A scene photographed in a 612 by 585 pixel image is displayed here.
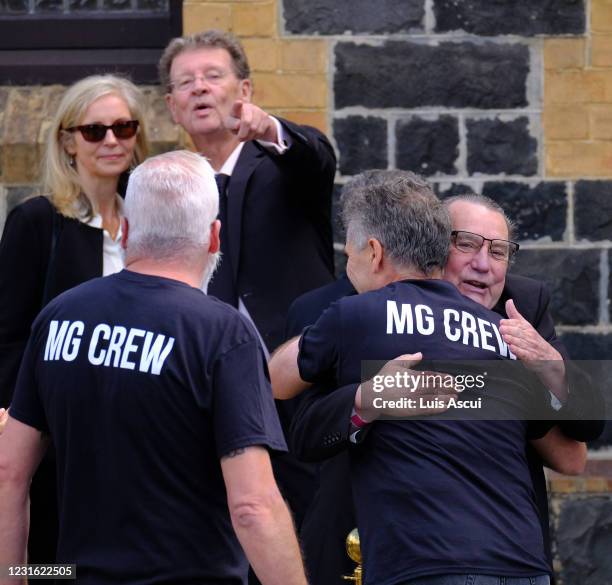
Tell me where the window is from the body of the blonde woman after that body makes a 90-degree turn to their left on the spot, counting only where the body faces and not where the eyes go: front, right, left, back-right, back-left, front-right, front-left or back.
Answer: front-left

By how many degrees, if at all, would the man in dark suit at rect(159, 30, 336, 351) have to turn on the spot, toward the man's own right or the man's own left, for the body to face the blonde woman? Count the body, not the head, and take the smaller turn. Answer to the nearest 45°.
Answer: approximately 45° to the man's own right

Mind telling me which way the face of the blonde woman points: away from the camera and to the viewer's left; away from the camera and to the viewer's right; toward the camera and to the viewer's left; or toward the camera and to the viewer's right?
toward the camera and to the viewer's right

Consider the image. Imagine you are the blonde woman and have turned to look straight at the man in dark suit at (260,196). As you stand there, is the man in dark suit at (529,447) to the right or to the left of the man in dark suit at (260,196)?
right

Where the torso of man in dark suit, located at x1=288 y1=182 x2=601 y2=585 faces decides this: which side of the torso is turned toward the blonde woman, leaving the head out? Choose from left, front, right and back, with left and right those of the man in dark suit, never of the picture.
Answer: right

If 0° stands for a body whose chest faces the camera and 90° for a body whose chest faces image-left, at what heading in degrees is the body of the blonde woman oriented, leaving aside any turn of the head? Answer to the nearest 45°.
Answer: approximately 315°

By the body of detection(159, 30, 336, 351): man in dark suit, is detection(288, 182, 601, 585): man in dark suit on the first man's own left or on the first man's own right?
on the first man's own left

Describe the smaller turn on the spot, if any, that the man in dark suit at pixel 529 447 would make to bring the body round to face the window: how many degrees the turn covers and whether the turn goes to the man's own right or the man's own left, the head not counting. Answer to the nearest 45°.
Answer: approximately 135° to the man's own right

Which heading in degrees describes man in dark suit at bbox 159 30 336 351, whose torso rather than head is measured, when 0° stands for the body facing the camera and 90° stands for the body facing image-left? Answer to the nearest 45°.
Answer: approximately 45°

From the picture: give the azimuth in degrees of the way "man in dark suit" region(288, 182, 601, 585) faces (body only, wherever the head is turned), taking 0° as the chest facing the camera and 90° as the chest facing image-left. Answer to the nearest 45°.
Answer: approximately 0°
